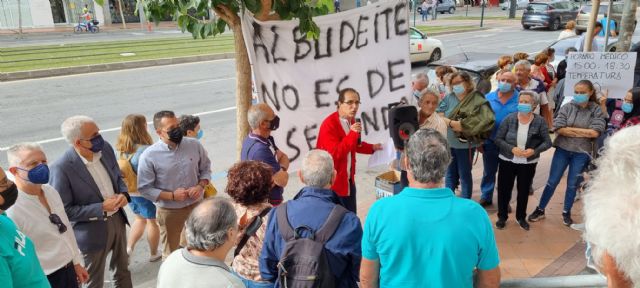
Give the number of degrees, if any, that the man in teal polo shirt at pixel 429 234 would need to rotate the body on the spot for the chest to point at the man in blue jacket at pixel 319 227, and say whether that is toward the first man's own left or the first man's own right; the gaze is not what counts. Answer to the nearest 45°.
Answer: approximately 90° to the first man's own left

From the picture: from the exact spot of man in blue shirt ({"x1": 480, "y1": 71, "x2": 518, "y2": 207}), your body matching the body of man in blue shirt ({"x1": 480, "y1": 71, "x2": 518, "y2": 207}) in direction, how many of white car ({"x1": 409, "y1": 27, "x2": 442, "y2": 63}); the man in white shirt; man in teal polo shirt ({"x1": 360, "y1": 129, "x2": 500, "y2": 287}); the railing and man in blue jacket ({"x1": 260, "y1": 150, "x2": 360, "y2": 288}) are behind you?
1

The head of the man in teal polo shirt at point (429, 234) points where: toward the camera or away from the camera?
away from the camera

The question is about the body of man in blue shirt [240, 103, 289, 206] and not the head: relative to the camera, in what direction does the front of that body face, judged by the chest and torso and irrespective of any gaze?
to the viewer's right

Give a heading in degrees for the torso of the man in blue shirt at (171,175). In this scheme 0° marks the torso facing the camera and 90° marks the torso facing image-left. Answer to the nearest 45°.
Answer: approximately 315°

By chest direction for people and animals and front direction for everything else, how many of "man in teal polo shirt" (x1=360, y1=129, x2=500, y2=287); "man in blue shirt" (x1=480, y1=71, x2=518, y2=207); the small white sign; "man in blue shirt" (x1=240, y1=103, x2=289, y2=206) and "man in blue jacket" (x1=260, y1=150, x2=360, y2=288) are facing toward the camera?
2

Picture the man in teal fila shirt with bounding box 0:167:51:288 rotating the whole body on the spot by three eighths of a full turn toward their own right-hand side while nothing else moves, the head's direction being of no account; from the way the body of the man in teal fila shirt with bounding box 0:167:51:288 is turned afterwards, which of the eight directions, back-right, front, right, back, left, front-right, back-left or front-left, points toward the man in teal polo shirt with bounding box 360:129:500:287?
back-left

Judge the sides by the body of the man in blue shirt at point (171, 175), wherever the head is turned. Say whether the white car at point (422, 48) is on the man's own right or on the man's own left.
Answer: on the man's own left

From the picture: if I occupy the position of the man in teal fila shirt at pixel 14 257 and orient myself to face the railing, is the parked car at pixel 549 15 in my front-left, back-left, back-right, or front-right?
front-left

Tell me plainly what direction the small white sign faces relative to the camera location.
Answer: facing the viewer

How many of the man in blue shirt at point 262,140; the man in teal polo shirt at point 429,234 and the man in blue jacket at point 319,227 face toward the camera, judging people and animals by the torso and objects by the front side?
0

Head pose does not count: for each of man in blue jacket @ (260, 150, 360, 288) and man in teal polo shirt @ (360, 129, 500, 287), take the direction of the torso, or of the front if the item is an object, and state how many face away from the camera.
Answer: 2

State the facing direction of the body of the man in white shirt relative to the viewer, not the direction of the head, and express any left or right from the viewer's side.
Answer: facing the viewer and to the right of the viewer

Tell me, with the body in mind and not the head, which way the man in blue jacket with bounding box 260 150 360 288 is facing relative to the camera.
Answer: away from the camera

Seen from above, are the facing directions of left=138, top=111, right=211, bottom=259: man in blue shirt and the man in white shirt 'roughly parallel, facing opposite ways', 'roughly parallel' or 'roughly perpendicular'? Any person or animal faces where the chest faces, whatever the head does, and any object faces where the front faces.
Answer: roughly parallel

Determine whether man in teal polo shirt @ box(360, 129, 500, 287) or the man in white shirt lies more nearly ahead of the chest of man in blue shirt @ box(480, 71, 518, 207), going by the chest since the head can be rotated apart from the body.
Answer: the man in teal polo shirt

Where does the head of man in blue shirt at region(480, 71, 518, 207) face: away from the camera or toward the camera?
toward the camera
